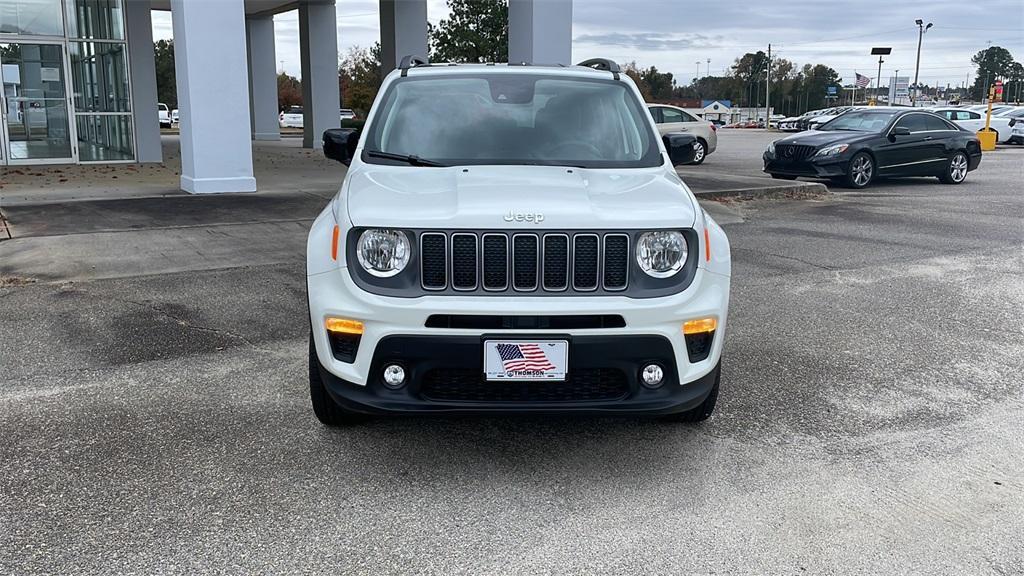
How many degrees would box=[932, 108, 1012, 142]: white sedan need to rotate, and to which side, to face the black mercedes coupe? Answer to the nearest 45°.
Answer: approximately 90° to its left

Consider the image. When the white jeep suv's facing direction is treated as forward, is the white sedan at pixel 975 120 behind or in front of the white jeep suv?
behind

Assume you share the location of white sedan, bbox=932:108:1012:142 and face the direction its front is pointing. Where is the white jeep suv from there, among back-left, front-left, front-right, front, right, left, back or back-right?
left

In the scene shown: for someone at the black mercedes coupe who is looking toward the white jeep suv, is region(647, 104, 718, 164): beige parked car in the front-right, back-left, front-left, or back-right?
back-right

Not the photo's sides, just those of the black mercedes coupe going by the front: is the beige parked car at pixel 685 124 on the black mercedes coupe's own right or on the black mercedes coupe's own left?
on the black mercedes coupe's own right

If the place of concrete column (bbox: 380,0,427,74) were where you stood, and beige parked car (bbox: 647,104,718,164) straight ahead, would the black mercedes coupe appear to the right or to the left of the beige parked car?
right

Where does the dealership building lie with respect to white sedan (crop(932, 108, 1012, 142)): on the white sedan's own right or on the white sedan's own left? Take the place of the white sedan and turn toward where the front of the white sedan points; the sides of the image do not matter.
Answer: on the white sedan's own left

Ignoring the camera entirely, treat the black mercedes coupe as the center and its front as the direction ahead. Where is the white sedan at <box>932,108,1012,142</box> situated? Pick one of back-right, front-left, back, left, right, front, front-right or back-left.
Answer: back-right

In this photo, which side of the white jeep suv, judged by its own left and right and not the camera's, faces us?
front

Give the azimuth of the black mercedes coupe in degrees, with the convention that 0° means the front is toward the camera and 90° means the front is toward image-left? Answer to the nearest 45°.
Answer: approximately 45°

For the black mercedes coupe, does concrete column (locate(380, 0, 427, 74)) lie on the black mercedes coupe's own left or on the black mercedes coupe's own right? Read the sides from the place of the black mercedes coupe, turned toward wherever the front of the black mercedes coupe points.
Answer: on the black mercedes coupe's own right

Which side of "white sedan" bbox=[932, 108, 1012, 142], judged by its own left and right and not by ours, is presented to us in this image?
left

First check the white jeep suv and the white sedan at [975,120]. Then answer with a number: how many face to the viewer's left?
1

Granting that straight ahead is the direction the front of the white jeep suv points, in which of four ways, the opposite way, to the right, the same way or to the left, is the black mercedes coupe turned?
to the right

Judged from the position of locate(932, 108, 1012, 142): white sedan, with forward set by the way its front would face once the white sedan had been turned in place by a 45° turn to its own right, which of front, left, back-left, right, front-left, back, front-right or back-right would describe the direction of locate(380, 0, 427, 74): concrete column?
left

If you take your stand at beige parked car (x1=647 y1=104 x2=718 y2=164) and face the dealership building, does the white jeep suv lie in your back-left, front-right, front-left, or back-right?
front-left
